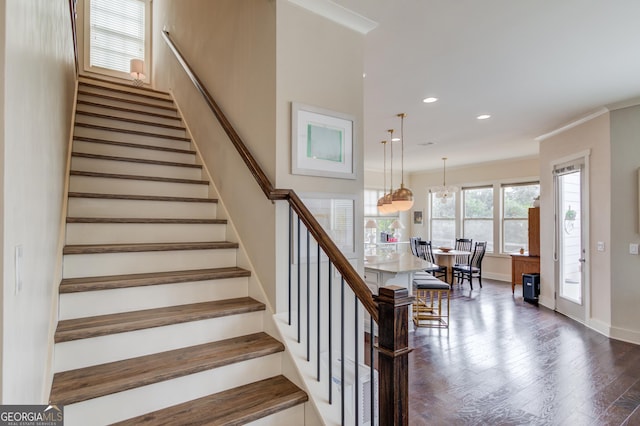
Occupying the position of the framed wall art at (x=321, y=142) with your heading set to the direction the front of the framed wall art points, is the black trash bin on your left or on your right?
on your left

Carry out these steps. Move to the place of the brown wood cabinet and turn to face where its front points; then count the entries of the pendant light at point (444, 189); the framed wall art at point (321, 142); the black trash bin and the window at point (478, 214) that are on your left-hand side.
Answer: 2

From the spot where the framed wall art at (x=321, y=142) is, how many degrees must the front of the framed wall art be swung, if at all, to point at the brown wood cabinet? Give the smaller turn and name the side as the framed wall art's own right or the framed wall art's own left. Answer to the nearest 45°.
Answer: approximately 90° to the framed wall art's own left

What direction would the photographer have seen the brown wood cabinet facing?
facing to the left of the viewer

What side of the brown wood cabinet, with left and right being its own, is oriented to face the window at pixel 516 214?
right

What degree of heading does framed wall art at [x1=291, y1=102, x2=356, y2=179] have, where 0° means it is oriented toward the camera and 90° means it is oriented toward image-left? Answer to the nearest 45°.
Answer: approximately 315°

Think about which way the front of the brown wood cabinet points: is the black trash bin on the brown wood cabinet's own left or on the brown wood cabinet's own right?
on the brown wood cabinet's own left

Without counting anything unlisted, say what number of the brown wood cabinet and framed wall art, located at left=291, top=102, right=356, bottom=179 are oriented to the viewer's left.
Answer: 1

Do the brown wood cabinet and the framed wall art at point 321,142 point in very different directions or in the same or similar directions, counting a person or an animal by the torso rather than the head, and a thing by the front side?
very different directions

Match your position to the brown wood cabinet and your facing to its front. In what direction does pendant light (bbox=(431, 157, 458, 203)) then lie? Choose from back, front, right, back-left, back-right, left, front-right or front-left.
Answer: front-right

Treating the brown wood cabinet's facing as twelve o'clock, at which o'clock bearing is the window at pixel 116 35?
The window is roughly at 11 o'clock from the brown wood cabinet.

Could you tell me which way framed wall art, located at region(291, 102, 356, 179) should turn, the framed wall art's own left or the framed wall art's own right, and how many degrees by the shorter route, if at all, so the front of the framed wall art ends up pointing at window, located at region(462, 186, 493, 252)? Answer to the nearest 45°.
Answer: approximately 90° to the framed wall art's own left

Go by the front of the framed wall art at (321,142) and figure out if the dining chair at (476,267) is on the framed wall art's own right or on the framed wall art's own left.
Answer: on the framed wall art's own left

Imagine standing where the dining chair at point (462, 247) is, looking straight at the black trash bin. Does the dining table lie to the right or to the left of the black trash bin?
right
